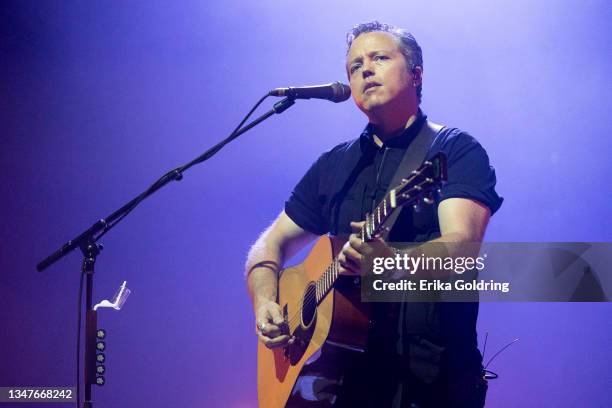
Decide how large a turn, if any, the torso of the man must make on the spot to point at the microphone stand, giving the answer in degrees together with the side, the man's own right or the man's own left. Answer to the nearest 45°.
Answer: approximately 45° to the man's own right

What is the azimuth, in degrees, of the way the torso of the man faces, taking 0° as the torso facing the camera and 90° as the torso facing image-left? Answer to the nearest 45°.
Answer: approximately 45°

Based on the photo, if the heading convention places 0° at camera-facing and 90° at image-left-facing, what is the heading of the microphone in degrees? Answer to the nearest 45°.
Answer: approximately 270°
